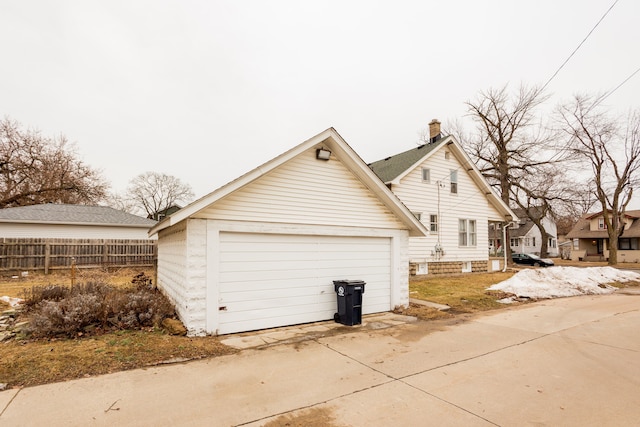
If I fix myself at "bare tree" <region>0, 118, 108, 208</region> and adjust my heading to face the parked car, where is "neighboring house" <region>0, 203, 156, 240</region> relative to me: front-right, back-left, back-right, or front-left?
front-right

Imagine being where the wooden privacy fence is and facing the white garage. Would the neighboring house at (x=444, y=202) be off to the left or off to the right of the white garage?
left

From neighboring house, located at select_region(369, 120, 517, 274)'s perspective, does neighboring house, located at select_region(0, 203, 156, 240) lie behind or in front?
behind

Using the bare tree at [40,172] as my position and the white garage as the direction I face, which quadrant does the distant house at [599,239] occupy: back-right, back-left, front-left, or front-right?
front-left
